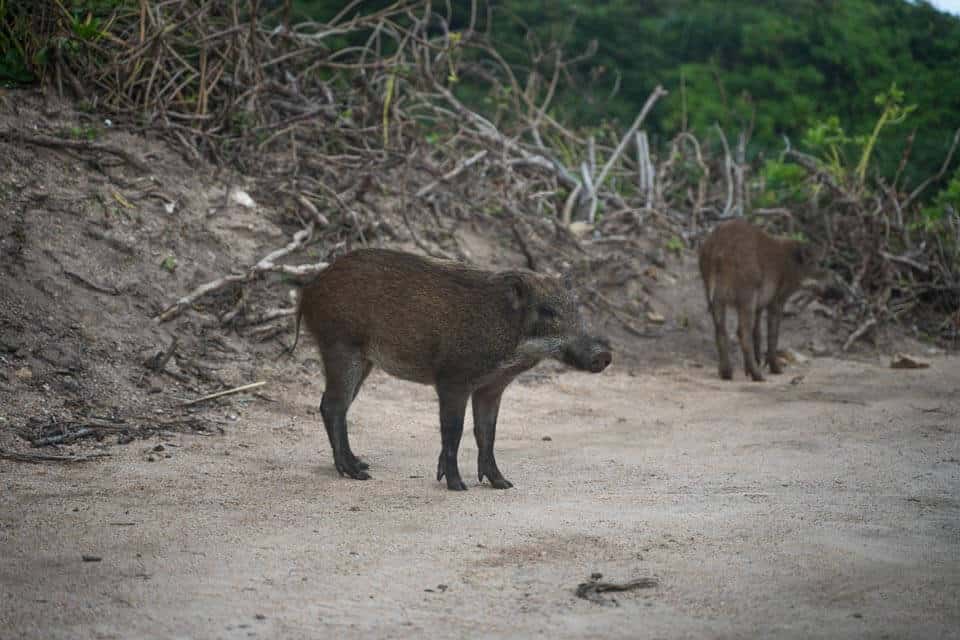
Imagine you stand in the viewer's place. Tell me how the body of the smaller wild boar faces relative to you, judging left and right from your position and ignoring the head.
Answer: facing away from the viewer and to the right of the viewer

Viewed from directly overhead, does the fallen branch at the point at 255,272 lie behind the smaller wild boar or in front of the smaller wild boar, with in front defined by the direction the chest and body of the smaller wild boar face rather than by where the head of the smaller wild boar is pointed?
behind

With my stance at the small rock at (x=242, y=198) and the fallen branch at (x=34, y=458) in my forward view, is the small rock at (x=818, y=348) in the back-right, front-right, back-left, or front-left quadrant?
back-left

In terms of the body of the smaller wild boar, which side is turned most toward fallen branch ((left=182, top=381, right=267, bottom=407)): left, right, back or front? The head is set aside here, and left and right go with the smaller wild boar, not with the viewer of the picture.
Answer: back
